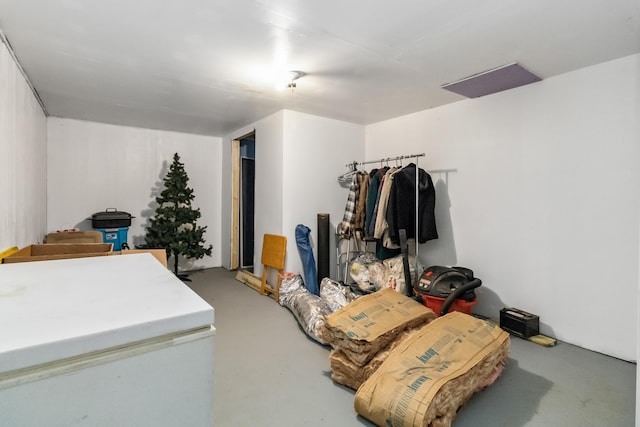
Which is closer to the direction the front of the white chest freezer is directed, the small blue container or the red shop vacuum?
the red shop vacuum

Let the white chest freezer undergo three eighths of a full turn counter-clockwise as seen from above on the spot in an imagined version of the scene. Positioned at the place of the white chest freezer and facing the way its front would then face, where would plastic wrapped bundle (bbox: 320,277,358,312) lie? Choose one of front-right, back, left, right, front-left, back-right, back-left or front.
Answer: front-right

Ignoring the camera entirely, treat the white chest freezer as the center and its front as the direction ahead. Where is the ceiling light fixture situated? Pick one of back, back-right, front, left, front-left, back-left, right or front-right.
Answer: left

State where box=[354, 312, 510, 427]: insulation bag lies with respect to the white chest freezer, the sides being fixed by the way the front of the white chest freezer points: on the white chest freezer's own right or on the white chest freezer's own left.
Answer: on the white chest freezer's own left

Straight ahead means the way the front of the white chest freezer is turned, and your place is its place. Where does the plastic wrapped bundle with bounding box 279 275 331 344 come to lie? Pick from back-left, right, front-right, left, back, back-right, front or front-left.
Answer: left

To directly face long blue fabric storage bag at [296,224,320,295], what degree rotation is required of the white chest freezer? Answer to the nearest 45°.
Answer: approximately 90° to its left

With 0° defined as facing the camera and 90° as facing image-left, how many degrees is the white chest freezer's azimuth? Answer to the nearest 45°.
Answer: approximately 315°

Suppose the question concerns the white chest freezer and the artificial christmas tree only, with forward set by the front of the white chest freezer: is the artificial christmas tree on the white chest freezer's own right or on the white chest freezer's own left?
on the white chest freezer's own left

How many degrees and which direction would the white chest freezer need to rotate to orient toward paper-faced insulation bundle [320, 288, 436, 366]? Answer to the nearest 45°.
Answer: approximately 90° to its left

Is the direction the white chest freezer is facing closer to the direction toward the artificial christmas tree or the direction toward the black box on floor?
the black box on floor

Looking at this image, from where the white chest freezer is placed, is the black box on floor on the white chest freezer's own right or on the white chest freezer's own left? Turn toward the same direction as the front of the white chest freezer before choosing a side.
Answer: on the white chest freezer's own left
